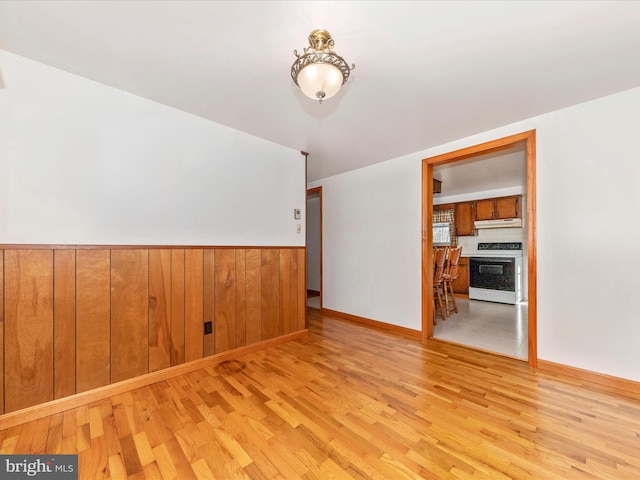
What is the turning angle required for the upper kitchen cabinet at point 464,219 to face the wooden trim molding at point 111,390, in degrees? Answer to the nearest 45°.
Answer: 0° — it already faces it

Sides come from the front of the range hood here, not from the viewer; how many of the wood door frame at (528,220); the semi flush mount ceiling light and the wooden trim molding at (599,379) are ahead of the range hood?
3

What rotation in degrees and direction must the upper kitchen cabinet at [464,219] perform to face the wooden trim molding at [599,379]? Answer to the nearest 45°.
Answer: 0° — it already faces it

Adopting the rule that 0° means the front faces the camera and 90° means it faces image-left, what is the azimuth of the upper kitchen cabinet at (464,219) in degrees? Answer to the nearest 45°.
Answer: approximately 0°

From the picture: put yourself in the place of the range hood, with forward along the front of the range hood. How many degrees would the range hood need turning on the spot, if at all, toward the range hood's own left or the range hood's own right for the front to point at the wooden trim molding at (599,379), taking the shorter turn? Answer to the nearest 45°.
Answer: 0° — it already faces it

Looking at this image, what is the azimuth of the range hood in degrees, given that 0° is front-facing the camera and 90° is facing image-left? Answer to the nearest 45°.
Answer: approximately 0°

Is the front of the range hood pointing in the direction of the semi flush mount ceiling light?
yes

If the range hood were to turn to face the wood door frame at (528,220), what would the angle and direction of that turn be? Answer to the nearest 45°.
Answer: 0° — it already faces it
